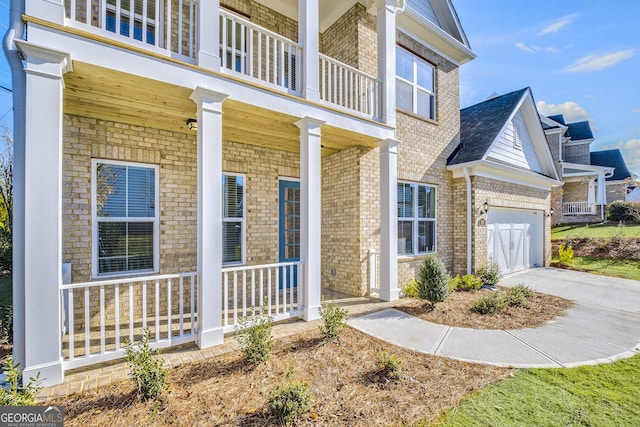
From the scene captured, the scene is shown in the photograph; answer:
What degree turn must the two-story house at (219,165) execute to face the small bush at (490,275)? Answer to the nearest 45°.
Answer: approximately 45° to its left

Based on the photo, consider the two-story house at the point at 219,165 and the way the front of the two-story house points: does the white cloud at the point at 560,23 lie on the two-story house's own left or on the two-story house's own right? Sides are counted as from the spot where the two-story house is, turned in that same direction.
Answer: on the two-story house's own left

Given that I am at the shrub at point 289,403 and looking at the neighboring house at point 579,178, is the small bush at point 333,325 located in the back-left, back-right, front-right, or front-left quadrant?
front-left

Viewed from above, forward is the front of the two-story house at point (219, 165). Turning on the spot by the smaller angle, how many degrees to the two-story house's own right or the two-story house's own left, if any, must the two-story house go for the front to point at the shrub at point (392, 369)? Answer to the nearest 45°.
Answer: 0° — it already faces it

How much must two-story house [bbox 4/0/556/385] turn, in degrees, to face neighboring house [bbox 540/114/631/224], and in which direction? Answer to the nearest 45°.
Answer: approximately 90° to its left

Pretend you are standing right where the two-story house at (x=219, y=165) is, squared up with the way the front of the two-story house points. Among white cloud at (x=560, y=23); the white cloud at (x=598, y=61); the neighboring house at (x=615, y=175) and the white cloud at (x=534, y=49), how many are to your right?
0

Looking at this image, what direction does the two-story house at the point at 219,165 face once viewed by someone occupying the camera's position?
facing the viewer and to the right of the viewer

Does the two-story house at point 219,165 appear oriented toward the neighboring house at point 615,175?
no
